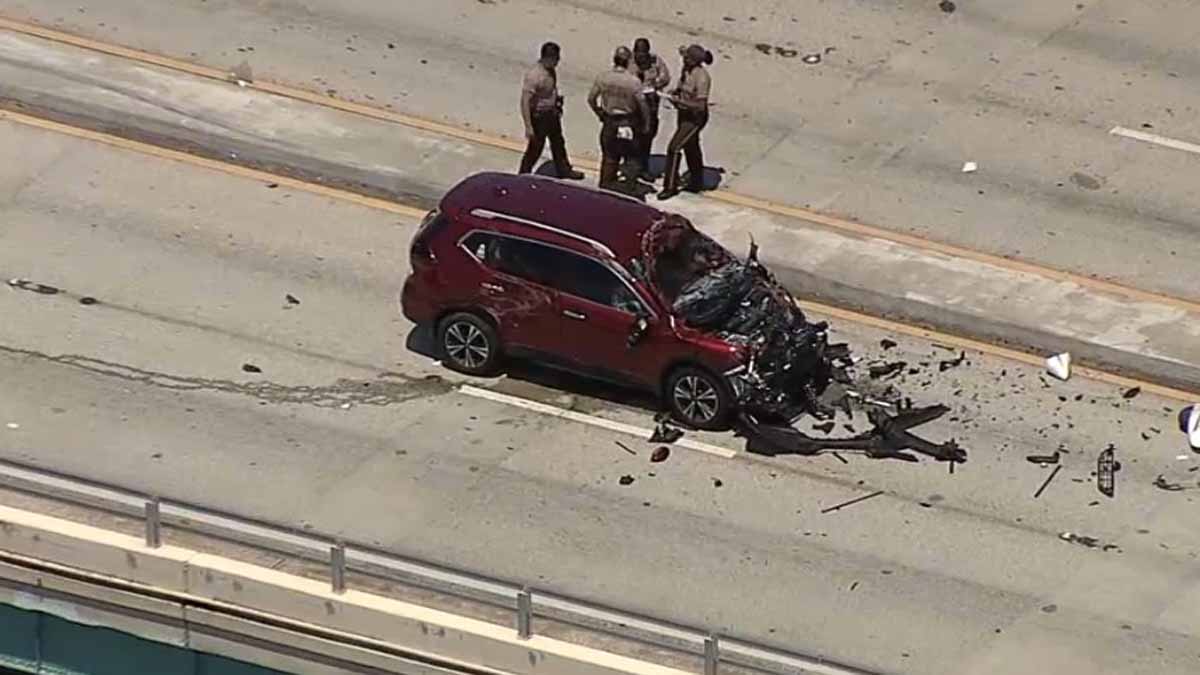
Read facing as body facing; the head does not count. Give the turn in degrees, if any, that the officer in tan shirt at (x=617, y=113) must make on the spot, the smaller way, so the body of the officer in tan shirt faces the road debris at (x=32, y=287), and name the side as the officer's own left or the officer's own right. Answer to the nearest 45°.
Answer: approximately 90° to the officer's own left

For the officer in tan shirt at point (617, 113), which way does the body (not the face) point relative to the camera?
away from the camera

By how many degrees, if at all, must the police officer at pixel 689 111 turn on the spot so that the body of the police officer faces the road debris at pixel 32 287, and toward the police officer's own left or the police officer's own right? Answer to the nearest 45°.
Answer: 0° — they already face it

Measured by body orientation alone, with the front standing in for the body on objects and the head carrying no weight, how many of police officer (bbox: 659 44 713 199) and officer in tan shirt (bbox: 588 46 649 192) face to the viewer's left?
1

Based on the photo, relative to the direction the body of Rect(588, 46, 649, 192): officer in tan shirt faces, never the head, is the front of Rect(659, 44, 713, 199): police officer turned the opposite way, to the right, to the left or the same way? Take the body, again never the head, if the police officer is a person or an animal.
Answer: to the left

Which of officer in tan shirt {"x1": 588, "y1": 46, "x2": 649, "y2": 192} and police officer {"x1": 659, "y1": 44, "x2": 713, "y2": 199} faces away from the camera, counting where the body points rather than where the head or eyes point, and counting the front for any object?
the officer in tan shirt

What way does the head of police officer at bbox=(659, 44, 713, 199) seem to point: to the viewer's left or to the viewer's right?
to the viewer's left

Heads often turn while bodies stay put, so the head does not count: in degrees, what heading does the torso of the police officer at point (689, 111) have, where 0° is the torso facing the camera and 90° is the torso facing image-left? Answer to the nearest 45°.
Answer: approximately 90°
